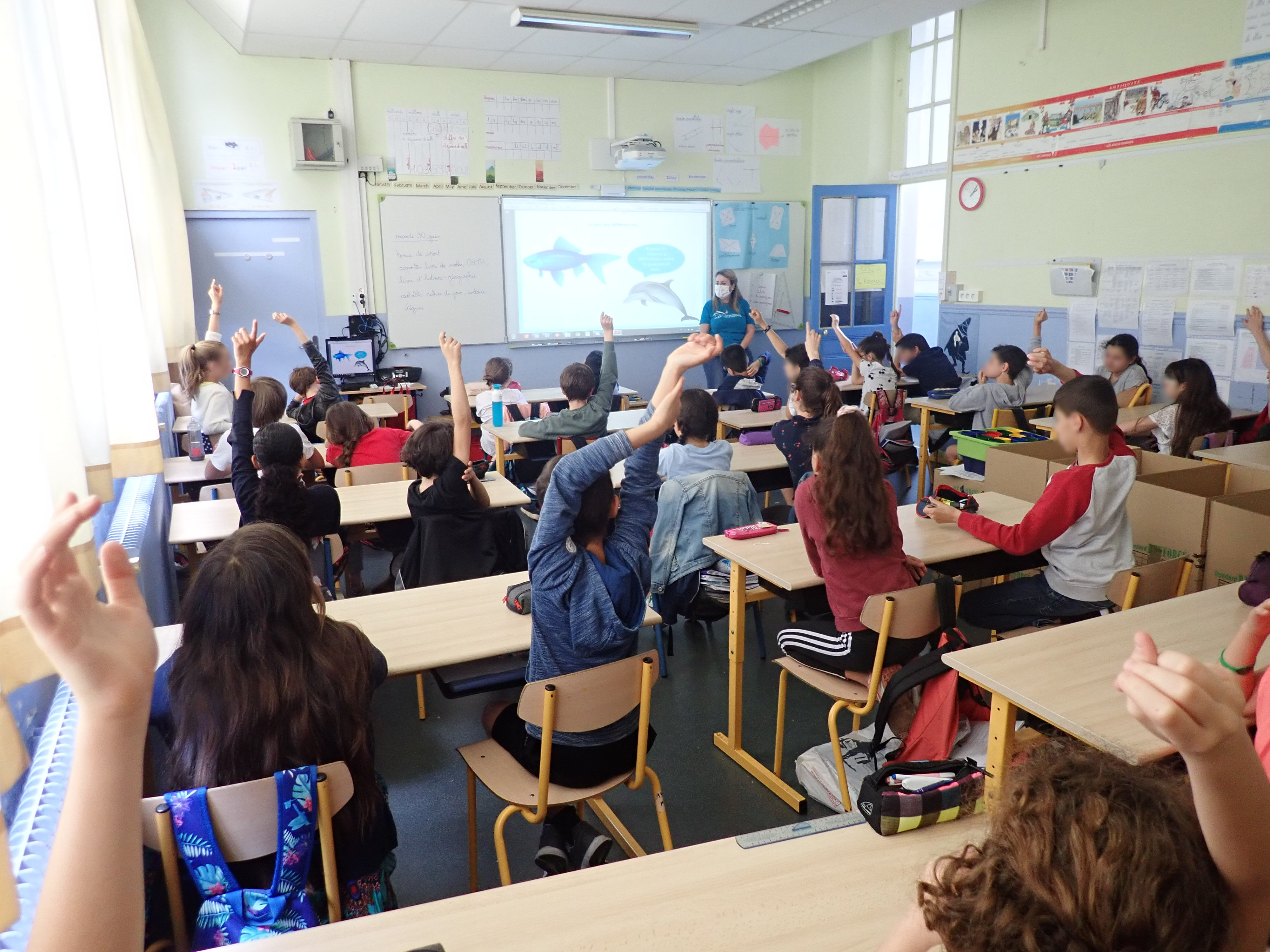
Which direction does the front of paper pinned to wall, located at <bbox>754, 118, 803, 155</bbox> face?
toward the camera

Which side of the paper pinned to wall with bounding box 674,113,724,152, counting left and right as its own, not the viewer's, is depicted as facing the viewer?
front

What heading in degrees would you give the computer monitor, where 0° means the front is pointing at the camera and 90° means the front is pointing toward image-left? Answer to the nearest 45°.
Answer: approximately 0°

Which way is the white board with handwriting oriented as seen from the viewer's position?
toward the camera

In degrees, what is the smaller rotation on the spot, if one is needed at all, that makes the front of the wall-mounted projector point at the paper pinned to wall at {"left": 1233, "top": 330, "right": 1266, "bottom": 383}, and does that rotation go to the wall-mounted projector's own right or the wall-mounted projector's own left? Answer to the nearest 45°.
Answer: approximately 135° to the wall-mounted projector's own right

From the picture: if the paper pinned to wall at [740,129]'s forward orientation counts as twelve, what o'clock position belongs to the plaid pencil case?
The plaid pencil case is roughly at 12 o'clock from the paper pinned to wall.

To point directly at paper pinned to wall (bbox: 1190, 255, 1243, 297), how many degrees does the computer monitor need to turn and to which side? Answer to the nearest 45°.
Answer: approximately 45° to its left

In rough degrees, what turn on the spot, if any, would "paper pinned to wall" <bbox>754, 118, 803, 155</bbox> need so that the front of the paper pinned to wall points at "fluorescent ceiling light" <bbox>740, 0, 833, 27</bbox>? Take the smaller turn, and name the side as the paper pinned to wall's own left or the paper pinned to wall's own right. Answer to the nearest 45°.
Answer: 0° — it already faces it

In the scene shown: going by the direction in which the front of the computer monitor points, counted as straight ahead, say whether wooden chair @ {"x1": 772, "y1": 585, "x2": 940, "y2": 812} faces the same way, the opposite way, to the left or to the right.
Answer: the opposite way

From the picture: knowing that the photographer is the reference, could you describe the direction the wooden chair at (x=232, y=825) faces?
facing away from the viewer

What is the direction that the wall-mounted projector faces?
away from the camera

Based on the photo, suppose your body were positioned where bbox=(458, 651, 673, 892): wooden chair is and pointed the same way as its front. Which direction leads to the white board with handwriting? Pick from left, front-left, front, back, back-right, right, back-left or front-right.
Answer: front-right

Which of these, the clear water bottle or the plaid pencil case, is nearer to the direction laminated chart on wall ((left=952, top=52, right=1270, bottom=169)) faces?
the clear water bottle

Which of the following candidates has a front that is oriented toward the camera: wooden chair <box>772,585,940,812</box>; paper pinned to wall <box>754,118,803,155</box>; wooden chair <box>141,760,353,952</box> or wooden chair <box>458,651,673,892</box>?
the paper pinned to wall

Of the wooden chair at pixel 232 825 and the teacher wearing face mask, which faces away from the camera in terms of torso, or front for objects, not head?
the wooden chair

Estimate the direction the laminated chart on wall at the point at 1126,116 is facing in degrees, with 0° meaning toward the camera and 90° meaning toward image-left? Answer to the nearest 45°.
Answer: approximately 45°

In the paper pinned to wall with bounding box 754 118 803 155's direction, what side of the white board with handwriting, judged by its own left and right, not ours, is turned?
left

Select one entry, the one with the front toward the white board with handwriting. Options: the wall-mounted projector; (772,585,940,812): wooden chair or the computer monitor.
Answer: the wooden chair

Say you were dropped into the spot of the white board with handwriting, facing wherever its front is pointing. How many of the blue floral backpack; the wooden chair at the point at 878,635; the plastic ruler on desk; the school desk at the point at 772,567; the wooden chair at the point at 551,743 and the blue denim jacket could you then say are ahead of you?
6

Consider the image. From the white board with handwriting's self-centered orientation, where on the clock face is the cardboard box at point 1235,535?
The cardboard box is roughly at 11 o'clock from the white board with handwriting.
